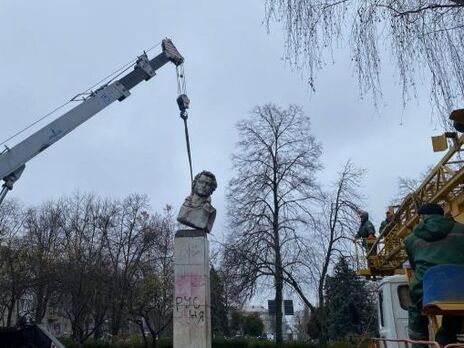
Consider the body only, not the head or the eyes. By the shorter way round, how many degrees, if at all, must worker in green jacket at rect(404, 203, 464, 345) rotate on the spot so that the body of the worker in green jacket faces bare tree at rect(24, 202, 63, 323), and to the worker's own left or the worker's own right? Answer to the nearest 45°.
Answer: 0° — they already face it

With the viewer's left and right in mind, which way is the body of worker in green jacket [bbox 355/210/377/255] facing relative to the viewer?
facing to the left of the viewer

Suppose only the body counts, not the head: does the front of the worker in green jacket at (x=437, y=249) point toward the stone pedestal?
yes

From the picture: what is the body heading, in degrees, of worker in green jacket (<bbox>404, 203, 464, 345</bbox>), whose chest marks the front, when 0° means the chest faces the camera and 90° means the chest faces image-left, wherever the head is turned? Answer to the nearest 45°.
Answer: approximately 135°

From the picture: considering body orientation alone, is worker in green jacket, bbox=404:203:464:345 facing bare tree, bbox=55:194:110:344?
no

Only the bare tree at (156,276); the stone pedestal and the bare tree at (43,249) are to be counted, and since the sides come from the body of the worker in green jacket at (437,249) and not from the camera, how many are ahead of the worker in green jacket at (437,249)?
3

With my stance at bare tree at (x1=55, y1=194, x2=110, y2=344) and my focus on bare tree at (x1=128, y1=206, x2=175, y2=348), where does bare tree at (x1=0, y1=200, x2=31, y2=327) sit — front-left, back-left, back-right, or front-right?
back-left
